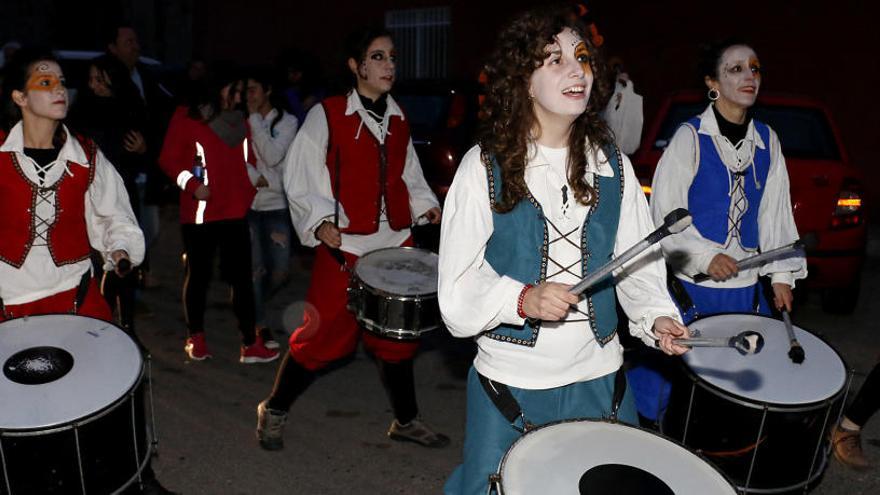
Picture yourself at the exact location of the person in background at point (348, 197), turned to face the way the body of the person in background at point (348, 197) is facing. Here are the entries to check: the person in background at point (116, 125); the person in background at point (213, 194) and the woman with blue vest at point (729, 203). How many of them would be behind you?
2

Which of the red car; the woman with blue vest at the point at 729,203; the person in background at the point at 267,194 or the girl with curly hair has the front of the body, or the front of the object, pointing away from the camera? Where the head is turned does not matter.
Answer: the red car

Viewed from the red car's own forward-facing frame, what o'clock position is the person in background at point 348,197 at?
The person in background is roughly at 7 o'clock from the red car.

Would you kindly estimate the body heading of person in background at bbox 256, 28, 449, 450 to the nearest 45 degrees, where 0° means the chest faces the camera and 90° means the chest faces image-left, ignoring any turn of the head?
approximately 315°

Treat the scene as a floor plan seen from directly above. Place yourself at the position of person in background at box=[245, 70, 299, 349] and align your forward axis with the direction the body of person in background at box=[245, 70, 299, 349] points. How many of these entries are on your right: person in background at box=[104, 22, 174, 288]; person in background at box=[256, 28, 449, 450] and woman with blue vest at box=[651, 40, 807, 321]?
1

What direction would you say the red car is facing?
away from the camera

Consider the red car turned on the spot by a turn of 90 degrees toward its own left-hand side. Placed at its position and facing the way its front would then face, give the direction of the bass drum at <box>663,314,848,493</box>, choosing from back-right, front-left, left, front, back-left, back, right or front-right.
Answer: left

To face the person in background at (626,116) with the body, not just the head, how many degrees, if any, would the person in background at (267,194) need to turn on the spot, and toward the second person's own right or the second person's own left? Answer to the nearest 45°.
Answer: approximately 135° to the second person's own left

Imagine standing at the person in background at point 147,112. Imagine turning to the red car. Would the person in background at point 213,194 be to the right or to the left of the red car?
right

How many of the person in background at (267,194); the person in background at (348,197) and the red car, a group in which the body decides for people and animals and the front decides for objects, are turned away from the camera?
1

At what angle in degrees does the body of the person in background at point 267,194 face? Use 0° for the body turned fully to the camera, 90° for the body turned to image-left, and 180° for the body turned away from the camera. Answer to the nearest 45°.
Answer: approximately 45°

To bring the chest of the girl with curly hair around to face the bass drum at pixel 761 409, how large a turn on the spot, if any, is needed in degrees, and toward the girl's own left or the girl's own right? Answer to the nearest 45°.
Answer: approximately 90° to the girl's own left

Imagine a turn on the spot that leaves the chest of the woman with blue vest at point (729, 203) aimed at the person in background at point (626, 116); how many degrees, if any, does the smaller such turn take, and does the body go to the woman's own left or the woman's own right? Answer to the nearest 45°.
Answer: approximately 135° to the woman's own left

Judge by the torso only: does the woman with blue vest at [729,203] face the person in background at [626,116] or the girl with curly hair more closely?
the girl with curly hair
